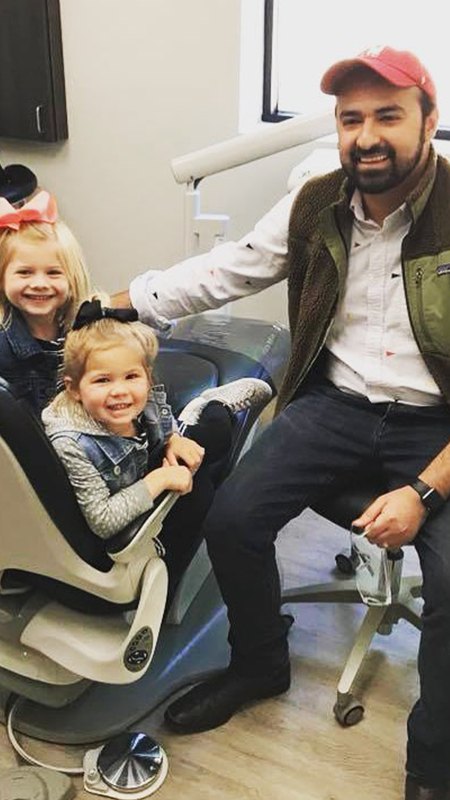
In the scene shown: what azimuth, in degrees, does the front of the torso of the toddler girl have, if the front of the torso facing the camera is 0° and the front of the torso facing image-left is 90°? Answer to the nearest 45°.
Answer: approximately 315°

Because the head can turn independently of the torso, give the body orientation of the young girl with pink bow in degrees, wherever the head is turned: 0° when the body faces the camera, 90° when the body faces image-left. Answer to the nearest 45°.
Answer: approximately 0°

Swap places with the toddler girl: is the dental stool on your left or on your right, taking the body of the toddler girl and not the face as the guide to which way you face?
on your left

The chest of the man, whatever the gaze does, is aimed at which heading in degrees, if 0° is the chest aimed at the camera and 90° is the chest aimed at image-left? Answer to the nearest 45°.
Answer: approximately 45°
